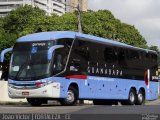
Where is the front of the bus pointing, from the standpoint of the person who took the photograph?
facing the viewer and to the left of the viewer
